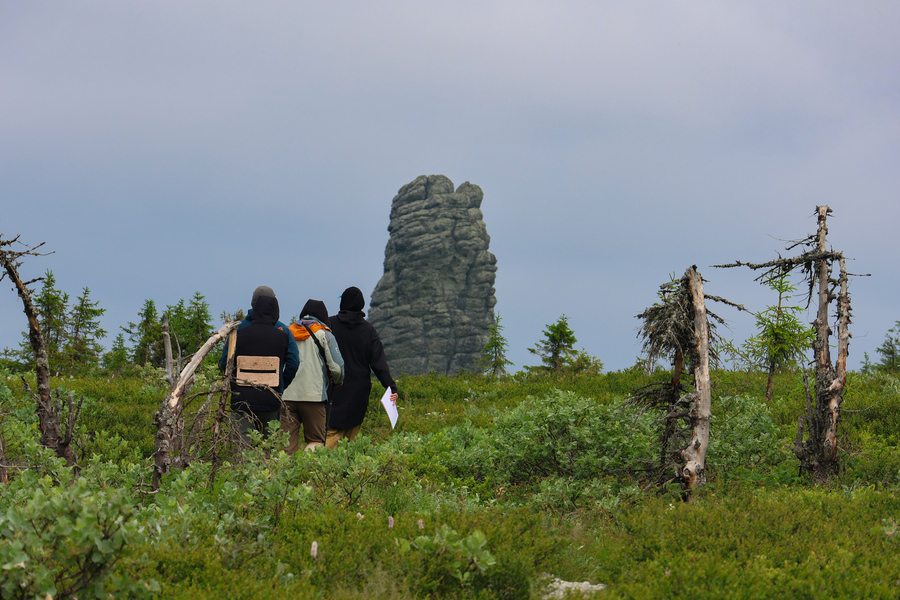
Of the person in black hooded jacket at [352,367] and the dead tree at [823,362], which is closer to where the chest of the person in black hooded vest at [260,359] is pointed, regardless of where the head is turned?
the person in black hooded jacket

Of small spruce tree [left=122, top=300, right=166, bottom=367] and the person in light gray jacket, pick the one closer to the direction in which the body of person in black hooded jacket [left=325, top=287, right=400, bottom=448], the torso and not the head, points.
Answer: the small spruce tree

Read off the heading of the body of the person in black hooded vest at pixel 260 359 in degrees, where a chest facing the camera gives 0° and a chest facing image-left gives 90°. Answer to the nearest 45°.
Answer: approximately 180°

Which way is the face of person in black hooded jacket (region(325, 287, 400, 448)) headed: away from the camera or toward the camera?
away from the camera

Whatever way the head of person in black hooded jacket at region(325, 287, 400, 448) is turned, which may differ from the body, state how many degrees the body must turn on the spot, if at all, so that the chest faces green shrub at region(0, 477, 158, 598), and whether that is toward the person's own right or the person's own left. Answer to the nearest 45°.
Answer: approximately 180°

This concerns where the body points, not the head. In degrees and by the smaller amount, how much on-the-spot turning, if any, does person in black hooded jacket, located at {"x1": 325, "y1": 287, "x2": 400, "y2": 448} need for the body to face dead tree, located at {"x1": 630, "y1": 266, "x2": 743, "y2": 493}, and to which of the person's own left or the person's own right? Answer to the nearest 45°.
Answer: approximately 135° to the person's own right

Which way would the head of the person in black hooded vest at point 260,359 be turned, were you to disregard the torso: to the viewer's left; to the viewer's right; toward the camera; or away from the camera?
away from the camera

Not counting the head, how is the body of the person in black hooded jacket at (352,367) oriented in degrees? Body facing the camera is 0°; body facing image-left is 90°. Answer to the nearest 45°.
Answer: approximately 180°

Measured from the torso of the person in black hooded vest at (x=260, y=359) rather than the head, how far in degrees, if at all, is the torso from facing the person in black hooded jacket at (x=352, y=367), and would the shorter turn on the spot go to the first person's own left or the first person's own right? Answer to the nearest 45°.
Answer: approximately 45° to the first person's own right

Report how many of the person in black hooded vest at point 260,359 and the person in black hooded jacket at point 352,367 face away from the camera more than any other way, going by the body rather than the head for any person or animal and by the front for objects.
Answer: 2

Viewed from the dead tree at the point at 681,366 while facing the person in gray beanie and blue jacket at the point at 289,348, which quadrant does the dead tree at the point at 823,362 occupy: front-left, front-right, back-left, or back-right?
back-right

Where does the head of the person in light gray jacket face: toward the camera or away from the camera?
away from the camera
